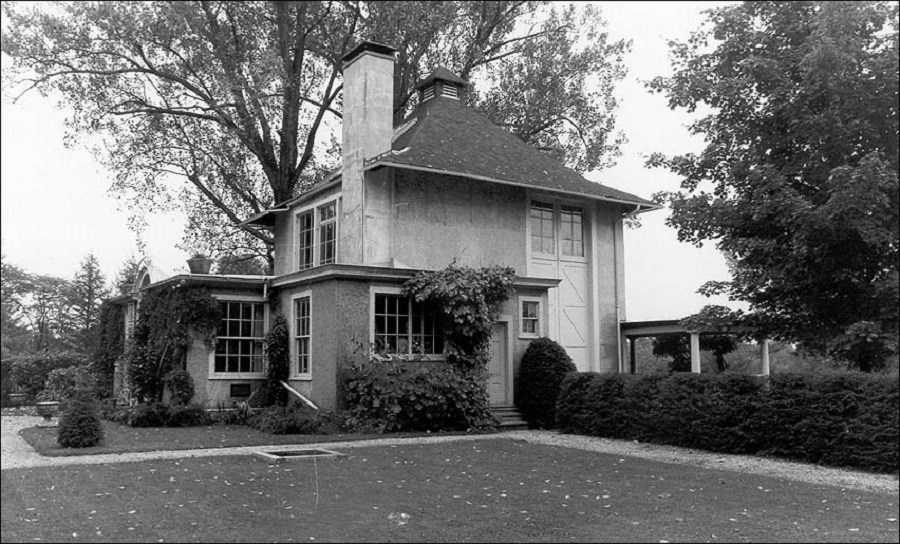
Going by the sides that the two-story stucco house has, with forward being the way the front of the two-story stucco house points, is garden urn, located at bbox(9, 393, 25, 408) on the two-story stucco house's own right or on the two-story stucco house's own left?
on the two-story stucco house's own right

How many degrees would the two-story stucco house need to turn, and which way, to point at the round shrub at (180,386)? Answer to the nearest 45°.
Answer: approximately 135° to its right

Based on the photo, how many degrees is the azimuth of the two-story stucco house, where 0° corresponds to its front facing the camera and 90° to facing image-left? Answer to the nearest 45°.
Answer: approximately 315°

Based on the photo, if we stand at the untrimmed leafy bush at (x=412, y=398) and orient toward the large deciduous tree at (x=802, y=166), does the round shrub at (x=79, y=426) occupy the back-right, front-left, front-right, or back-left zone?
back-right
